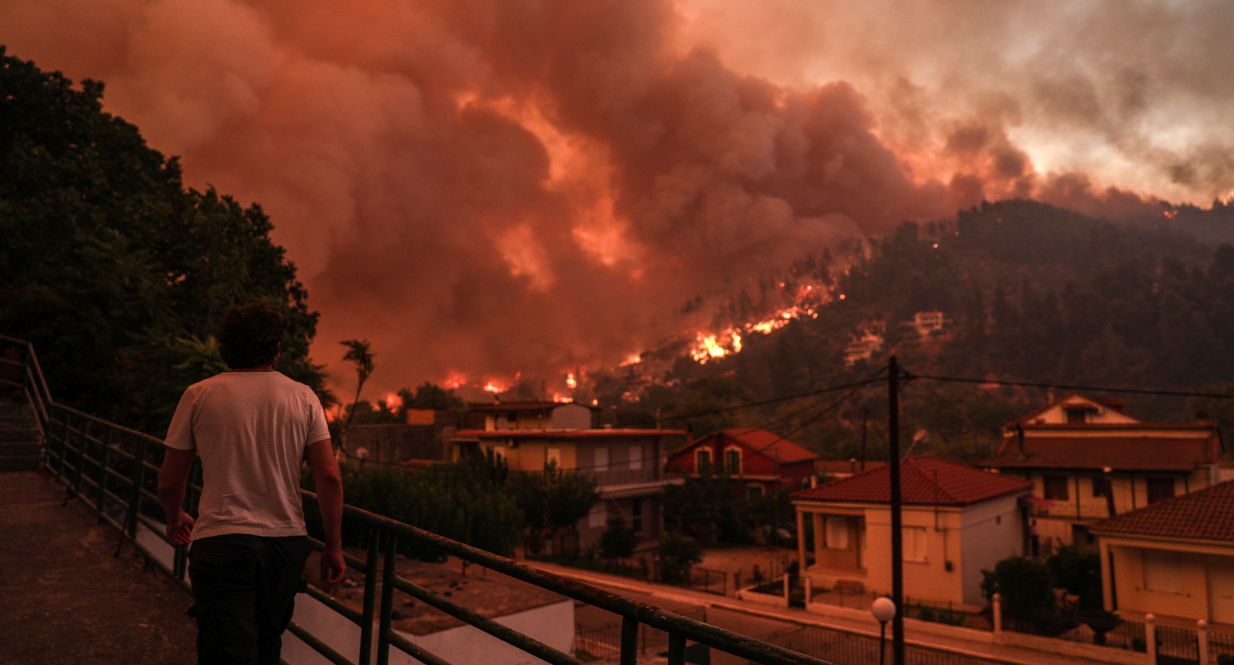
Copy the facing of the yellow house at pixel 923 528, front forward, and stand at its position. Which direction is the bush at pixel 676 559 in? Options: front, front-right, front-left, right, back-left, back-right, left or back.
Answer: front-right

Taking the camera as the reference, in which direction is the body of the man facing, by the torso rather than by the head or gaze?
away from the camera

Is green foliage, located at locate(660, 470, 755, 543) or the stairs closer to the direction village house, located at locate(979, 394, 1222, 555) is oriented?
the stairs

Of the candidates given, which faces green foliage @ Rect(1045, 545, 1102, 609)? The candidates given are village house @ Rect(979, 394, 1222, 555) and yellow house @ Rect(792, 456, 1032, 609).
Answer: the village house

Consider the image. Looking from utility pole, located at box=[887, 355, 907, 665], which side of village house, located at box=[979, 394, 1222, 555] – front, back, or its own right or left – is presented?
front

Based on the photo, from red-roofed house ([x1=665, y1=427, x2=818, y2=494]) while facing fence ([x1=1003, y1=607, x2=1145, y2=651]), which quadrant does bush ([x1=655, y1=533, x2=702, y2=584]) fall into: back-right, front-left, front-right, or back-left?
front-right

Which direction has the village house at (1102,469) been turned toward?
toward the camera

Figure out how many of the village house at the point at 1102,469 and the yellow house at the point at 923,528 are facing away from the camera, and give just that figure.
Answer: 0

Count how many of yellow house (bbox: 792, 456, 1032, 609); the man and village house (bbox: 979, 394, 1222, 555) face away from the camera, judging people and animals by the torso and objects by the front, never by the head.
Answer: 1

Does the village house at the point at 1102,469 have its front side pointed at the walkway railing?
yes

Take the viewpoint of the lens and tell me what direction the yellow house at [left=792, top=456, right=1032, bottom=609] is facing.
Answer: facing the viewer and to the left of the viewer
